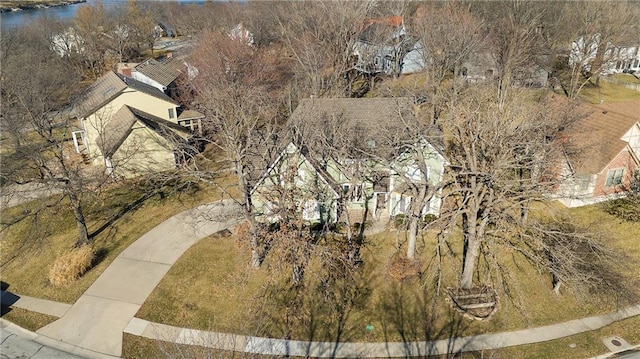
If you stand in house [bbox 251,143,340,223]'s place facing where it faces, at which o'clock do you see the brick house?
The brick house is roughly at 9 o'clock from the house.

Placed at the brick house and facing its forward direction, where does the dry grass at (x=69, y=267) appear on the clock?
The dry grass is roughly at 3 o'clock from the brick house.

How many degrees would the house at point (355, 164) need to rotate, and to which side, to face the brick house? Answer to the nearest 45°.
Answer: approximately 90° to its left

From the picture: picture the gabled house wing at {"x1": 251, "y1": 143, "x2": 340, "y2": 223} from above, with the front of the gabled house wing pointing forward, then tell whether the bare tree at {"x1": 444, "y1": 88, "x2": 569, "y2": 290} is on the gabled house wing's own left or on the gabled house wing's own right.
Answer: on the gabled house wing's own left

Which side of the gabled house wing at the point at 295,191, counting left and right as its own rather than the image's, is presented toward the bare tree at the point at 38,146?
right

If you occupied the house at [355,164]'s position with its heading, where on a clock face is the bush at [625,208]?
The bush is roughly at 9 o'clock from the house.

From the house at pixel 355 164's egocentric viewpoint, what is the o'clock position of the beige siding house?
The beige siding house is roughly at 4 o'clock from the house.

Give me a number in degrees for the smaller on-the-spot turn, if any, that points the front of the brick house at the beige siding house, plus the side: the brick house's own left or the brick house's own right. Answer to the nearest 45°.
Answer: approximately 135° to the brick house's own right

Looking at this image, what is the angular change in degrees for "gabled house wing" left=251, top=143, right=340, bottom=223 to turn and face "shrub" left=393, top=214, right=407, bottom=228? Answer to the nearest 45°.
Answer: approximately 90° to its left

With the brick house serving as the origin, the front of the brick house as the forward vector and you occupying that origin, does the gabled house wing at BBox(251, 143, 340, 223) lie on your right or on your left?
on your right

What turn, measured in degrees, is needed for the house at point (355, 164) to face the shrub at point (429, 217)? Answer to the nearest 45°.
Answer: approximately 90° to its left

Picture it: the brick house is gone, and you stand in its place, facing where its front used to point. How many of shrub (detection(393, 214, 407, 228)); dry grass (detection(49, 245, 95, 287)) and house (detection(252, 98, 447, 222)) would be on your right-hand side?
3
